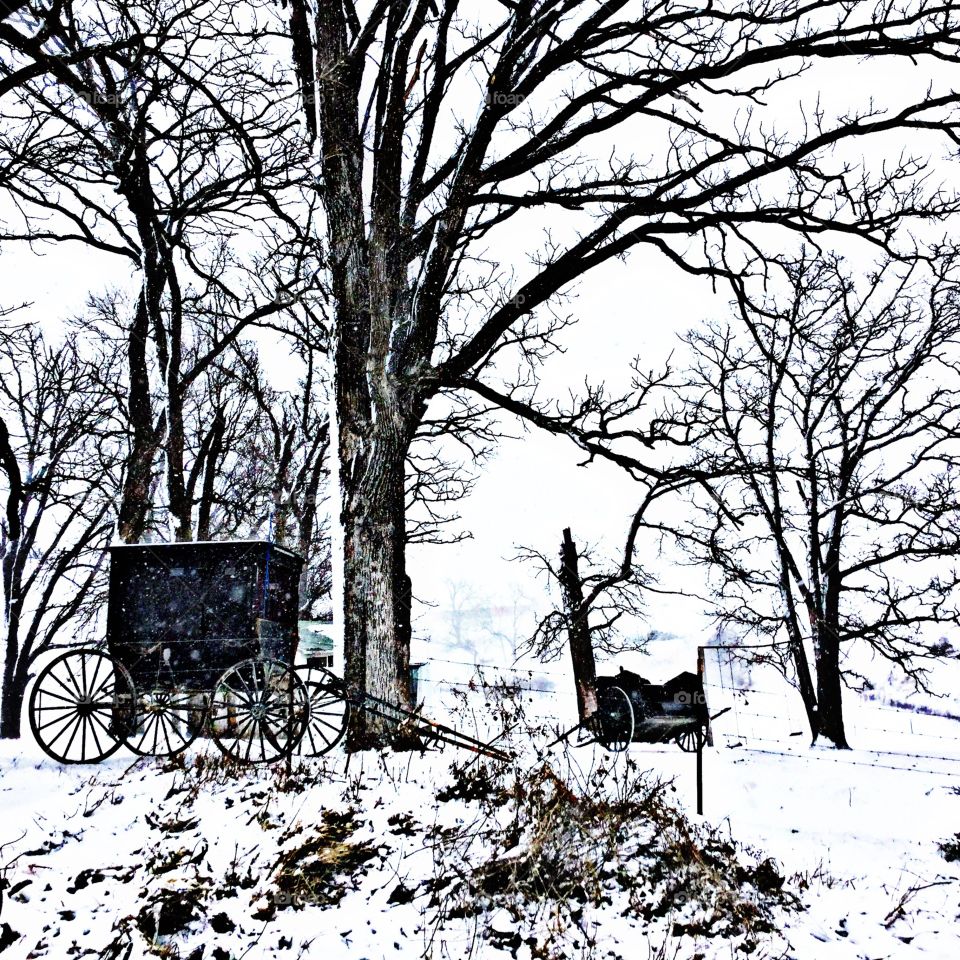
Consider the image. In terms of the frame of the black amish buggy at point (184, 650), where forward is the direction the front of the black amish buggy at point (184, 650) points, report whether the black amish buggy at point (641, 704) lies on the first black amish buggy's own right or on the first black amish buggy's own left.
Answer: on the first black amish buggy's own left

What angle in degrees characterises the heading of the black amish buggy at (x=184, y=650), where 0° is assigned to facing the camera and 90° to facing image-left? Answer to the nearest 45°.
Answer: approximately 315°
